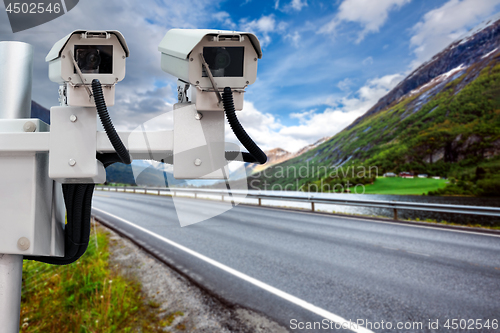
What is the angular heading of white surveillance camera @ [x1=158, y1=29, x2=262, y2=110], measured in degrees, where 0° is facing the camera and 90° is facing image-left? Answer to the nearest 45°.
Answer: approximately 315°

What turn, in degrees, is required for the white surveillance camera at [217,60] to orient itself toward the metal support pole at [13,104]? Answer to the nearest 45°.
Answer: approximately 135° to its right
